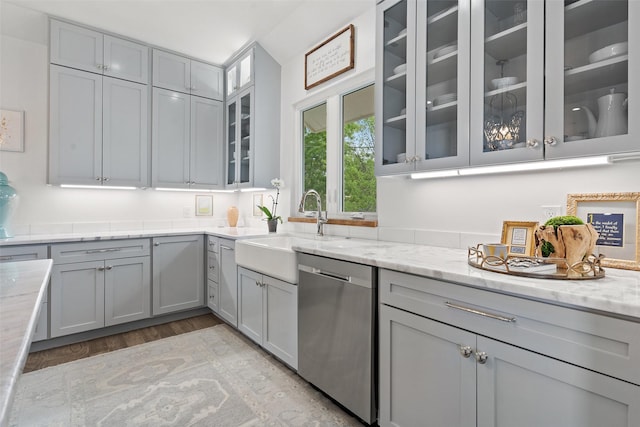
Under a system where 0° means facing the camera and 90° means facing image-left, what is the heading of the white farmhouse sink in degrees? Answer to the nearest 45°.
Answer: approximately 45°

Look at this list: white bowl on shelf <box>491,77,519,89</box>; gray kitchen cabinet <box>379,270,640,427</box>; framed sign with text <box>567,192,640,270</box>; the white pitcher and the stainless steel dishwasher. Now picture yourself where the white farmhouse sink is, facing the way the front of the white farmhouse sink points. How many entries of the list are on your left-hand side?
5

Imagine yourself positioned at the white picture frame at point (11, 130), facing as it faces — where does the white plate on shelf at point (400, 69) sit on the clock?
The white plate on shelf is roughly at 11 o'clock from the white picture frame.

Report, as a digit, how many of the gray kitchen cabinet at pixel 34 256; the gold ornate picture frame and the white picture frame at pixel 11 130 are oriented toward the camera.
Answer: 3

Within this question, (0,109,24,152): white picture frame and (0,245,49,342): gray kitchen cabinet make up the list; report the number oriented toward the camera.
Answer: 2

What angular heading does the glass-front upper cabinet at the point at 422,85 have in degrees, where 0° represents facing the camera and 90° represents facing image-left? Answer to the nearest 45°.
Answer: approximately 45°

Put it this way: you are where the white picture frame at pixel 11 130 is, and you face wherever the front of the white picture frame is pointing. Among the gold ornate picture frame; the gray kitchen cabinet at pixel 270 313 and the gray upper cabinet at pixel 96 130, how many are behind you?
0

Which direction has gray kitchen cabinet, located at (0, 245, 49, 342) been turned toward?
toward the camera

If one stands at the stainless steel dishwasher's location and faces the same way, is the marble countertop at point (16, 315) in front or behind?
in front

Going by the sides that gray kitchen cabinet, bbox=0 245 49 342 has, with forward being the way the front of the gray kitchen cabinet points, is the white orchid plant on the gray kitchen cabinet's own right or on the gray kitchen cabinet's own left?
on the gray kitchen cabinet's own left

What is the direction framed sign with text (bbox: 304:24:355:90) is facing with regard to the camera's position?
facing the viewer and to the left of the viewer

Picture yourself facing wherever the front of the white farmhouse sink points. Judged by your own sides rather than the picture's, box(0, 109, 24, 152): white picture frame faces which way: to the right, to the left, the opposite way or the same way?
to the left

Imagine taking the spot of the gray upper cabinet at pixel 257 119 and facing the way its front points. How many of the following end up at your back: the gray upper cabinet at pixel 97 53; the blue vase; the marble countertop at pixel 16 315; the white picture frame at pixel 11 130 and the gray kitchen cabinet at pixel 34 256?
0
